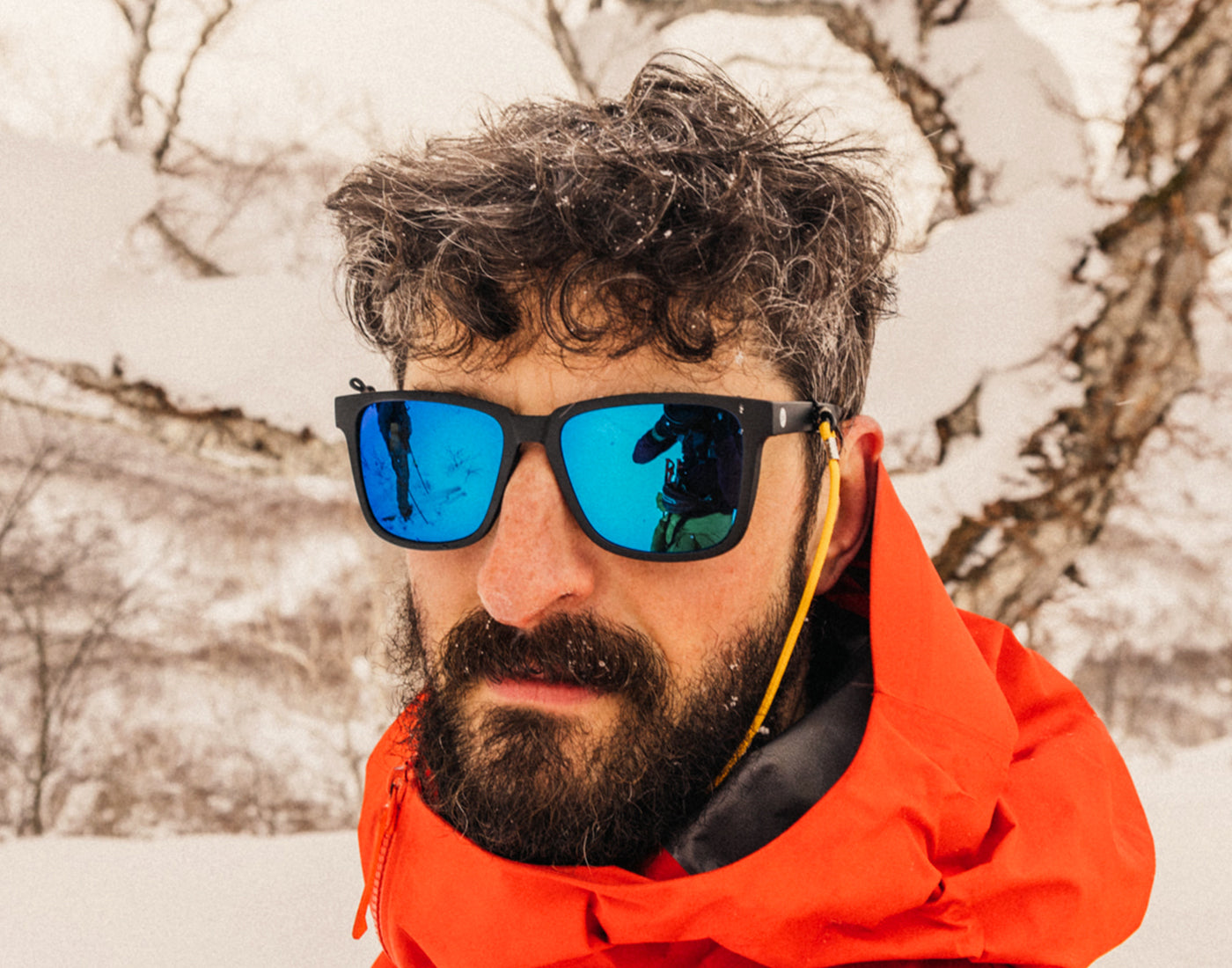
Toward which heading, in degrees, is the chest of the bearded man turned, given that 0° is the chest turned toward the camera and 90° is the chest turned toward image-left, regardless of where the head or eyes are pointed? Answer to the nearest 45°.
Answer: approximately 45°
